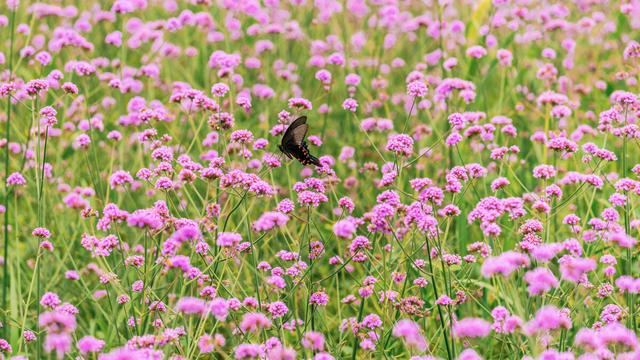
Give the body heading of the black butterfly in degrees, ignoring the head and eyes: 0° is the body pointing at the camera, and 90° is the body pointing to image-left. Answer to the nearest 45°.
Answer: approximately 90°
